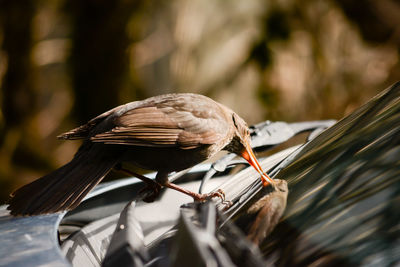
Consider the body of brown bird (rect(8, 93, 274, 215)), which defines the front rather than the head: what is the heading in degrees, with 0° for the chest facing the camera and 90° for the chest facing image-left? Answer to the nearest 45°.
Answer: approximately 270°
